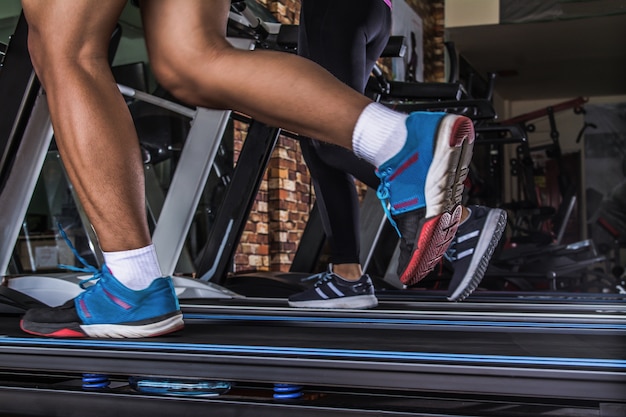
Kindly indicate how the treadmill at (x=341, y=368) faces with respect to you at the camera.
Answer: facing to the left of the viewer
